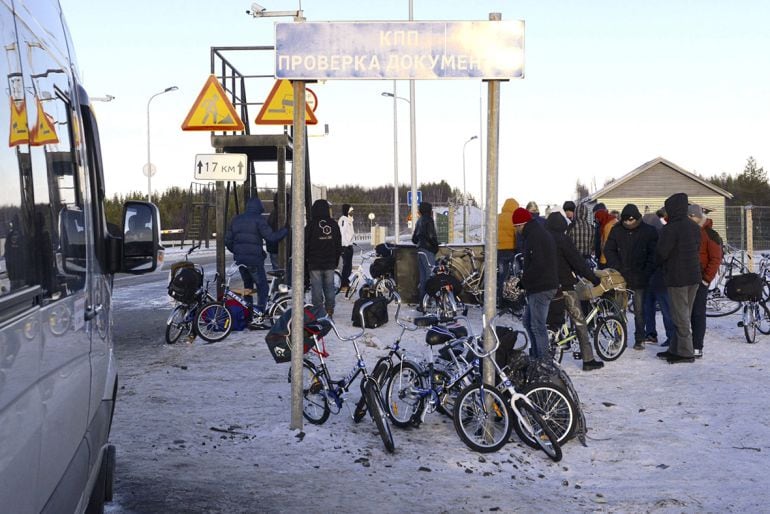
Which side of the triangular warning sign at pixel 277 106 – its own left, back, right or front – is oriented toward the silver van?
front

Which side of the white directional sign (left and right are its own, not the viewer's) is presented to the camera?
front

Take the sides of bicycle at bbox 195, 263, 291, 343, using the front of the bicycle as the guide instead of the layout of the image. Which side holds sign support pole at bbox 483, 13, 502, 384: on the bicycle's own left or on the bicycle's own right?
on the bicycle's own left

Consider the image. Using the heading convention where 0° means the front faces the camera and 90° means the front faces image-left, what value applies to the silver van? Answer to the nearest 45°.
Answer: approximately 180°

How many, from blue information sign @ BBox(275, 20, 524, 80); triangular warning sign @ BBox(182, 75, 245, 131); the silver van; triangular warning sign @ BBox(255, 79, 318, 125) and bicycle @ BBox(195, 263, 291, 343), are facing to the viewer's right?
0

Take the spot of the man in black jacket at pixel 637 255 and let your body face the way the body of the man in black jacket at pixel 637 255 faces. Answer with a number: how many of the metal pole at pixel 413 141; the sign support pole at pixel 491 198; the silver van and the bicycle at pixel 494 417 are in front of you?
3

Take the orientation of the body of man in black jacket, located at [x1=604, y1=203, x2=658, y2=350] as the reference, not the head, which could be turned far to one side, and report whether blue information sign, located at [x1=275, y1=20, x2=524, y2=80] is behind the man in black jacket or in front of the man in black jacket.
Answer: in front

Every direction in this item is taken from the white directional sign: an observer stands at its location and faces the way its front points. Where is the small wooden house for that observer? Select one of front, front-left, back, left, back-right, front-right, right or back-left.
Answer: back-left

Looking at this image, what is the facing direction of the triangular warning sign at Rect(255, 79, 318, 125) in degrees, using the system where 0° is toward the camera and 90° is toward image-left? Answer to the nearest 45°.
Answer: approximately 0°

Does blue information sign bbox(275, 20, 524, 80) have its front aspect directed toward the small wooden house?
no

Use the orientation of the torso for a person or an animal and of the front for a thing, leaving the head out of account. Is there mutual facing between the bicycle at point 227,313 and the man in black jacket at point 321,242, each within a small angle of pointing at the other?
no

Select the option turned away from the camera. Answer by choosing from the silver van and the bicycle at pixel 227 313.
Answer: the silver van

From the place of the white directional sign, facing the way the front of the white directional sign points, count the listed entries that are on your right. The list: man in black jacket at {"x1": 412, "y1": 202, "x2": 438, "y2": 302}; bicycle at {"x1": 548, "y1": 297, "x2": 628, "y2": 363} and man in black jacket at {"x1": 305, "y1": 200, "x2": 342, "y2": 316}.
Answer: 0
